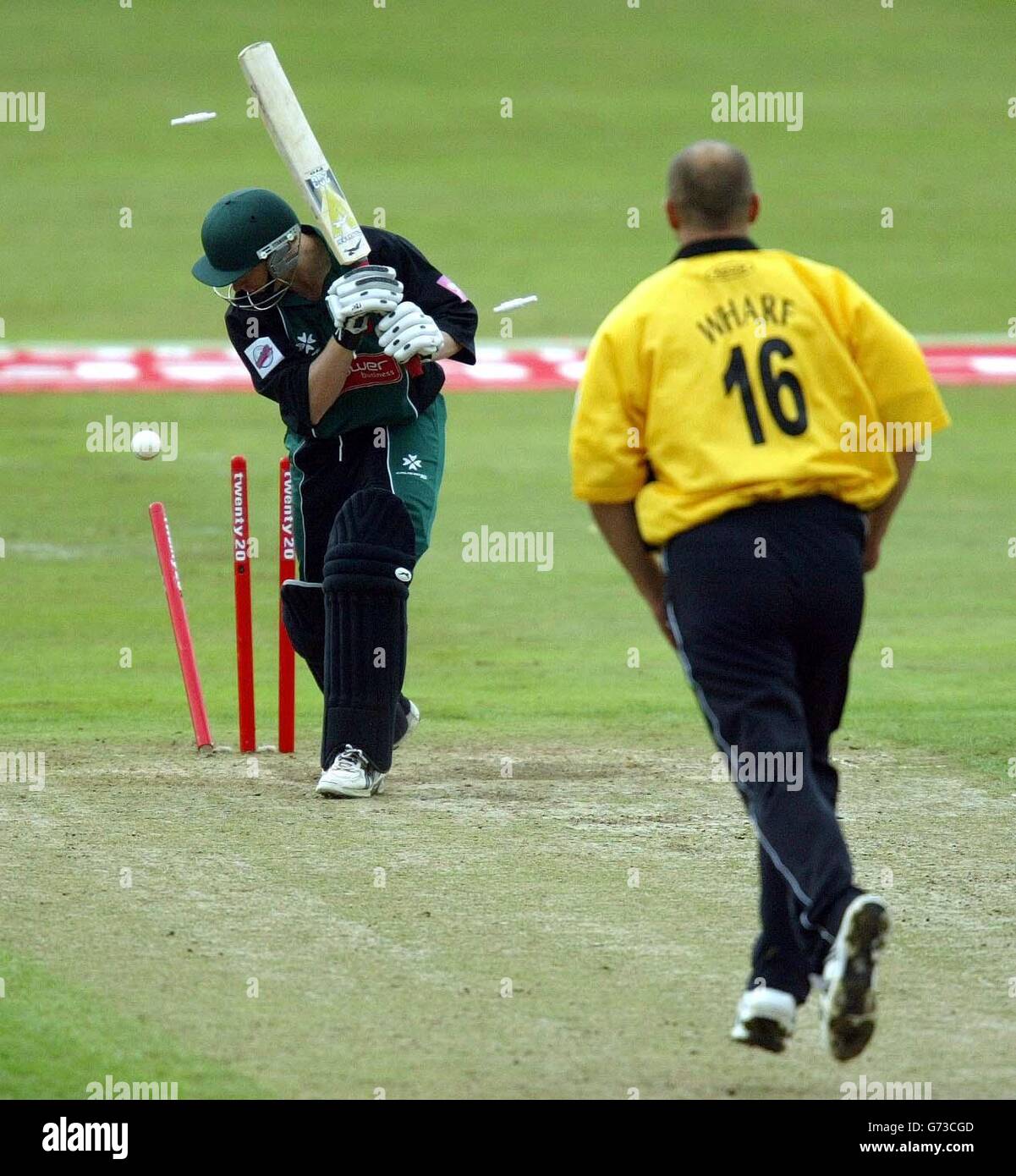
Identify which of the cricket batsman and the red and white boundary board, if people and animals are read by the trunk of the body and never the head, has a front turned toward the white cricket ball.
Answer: the red and white boundary board

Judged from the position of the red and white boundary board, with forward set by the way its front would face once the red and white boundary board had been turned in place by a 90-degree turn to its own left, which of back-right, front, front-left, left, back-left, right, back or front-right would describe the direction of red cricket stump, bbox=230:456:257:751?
right

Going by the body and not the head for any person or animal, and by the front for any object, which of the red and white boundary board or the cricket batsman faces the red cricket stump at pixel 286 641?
the red and white boundary board

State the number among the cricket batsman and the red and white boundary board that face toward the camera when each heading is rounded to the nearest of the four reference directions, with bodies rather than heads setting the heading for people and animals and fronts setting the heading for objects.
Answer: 2

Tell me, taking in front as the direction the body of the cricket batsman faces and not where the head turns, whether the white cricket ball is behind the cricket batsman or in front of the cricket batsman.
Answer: behind

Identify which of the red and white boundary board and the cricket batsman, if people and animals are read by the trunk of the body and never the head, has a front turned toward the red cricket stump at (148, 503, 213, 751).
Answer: the red and white boundary board

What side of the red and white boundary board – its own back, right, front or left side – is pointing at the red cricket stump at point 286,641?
front

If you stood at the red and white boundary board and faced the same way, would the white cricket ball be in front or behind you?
in front

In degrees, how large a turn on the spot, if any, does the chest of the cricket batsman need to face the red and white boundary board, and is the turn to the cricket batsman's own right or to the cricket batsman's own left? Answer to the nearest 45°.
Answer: approximately 180°

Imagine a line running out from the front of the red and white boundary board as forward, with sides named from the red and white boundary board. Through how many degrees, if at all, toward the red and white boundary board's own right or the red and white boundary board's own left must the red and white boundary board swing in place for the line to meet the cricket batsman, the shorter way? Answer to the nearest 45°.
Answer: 0° — it already faces them

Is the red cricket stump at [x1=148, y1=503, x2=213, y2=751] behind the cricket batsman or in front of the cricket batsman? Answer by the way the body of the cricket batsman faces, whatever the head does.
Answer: behind
